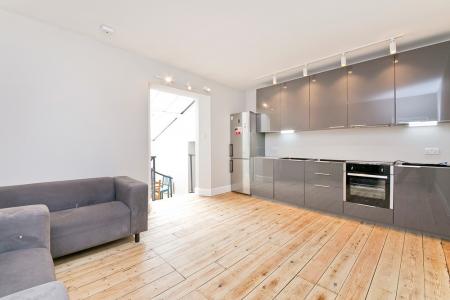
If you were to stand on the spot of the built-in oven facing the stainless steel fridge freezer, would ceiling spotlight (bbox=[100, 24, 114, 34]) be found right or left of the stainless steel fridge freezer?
left

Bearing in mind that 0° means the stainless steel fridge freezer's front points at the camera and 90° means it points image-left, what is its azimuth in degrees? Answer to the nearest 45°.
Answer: approximately 45°

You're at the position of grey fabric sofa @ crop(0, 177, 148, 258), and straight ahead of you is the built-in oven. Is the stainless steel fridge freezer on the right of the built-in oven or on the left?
left

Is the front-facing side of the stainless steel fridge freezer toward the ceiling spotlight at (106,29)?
yes

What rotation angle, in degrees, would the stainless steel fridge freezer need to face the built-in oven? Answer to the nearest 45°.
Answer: approximately 90° to its left
